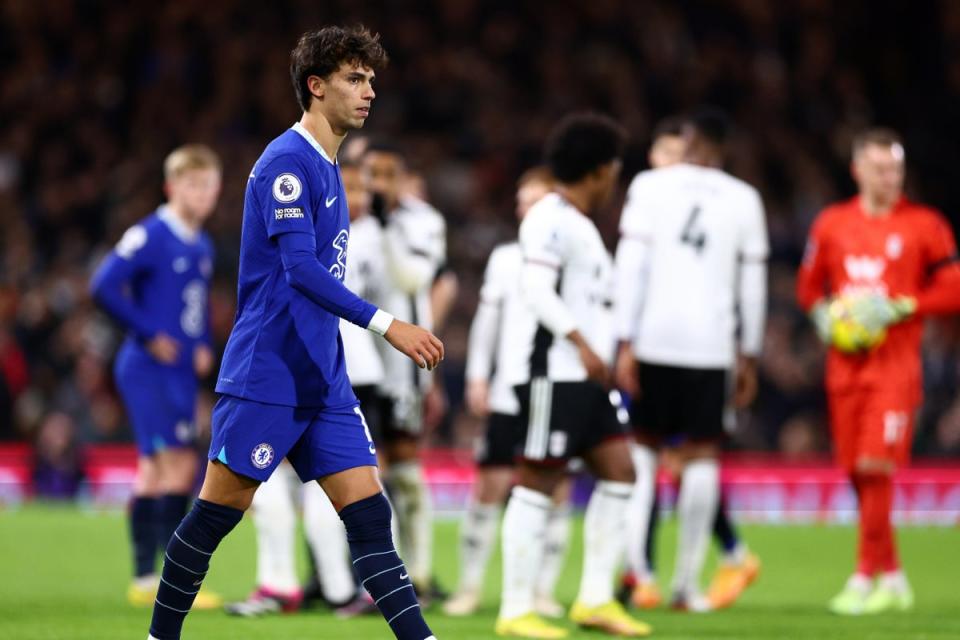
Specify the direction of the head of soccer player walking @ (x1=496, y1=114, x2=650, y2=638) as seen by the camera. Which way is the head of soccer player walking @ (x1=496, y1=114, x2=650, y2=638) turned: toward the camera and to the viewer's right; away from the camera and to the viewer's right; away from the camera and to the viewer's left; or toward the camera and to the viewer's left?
away from the camera and to the viewer's right

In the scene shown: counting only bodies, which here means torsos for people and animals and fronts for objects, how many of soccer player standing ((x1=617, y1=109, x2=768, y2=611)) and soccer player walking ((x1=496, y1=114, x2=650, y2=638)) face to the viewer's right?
1

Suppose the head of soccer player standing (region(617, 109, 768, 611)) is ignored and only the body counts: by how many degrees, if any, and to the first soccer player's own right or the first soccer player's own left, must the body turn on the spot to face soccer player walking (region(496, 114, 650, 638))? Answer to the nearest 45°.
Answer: approximately 135° to the first soccer player's own left

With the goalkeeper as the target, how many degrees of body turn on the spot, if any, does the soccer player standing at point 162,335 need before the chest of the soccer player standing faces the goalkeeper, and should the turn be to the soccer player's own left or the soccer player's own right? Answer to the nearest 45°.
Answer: approximately 45° to the soccer player's own left

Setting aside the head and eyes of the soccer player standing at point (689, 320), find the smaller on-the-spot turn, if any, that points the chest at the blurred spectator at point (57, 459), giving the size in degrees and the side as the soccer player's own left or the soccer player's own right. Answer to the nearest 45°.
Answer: approximately 45° to the soccer player's own left

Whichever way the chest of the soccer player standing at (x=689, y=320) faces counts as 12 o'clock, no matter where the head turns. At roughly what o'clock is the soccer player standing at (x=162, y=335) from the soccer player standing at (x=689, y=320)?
the soccer player standing at (x=162, y=335) is roughly at 9 o'clock from the soccer player standing at (x=689, y=320).

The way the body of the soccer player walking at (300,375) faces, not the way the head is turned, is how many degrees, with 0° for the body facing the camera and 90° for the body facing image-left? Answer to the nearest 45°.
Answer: approximately 270°

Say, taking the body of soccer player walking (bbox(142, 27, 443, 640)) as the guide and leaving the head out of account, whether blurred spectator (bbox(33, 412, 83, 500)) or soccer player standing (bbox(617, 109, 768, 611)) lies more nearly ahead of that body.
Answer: the soccer player standing

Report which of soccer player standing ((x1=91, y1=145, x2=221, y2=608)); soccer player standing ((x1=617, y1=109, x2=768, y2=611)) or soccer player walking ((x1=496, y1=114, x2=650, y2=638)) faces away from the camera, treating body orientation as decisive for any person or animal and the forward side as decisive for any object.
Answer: soccer player standing ((x1=617, y1=109, x2=768, y2=611))

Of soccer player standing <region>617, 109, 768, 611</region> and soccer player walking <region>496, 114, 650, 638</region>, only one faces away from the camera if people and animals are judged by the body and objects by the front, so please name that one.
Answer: soccer player standing <region>617, 109, 768, 611</region>

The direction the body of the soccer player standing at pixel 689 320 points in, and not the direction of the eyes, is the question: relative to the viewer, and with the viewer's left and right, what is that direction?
facing away from the viewer

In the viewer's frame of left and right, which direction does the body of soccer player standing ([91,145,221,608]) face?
facing the viewer and to the right of the viewer
